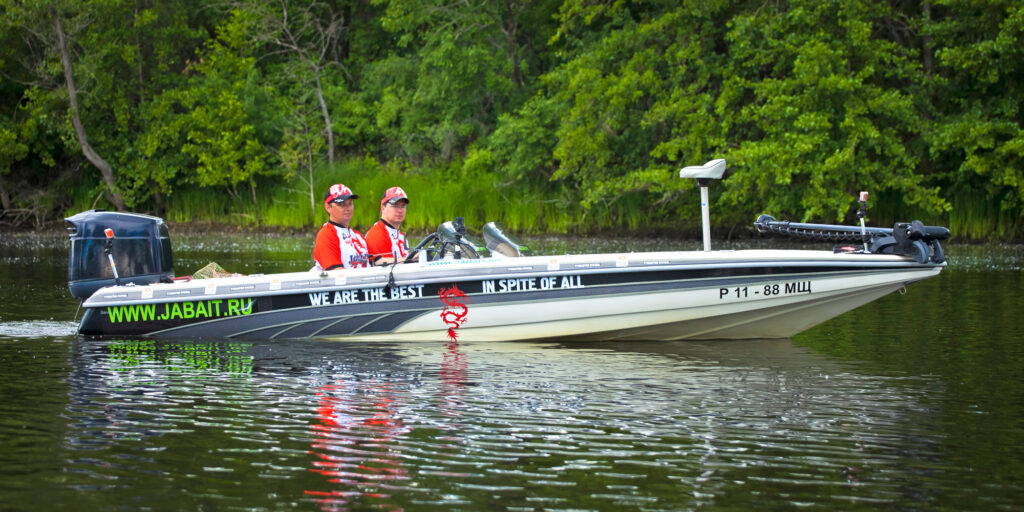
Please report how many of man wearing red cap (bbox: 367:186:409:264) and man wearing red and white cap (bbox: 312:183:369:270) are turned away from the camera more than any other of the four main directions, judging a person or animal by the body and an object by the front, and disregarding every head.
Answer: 0

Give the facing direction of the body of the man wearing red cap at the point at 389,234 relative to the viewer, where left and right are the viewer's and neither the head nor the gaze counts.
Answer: facing the viewer and to the right of the viewer

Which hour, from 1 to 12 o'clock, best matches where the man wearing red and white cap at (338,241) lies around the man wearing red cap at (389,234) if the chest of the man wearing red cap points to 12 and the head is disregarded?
The man wearing red and white cap is roughly at 4 o'clock from the man wearing red cap.

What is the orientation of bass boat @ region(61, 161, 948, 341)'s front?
to the viewer's right

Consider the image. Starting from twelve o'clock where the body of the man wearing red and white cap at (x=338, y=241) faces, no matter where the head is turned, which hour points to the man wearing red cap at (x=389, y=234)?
The man wearing red cap is roughly at 10 o'clock from the man wearing red and white cap.

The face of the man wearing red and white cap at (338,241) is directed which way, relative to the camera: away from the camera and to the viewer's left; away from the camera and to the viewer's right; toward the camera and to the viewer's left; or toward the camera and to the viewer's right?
toward the camera and to the viewer's right
